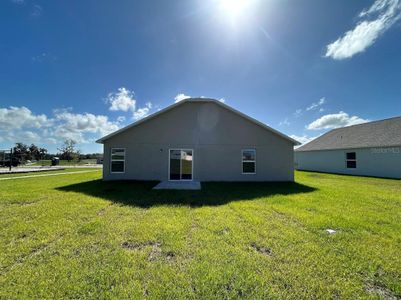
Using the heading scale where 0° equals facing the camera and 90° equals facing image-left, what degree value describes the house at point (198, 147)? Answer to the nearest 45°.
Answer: approximately 180°

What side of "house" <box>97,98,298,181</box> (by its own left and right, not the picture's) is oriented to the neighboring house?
right

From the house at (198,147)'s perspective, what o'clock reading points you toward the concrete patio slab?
The concrete patio slab is roughly at 7 o'clock from the house.

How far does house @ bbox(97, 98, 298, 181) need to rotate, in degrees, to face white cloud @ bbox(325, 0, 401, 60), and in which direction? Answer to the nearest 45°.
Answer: approximately 90° to its right

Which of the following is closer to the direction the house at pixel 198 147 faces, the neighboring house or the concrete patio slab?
the neighboring house
